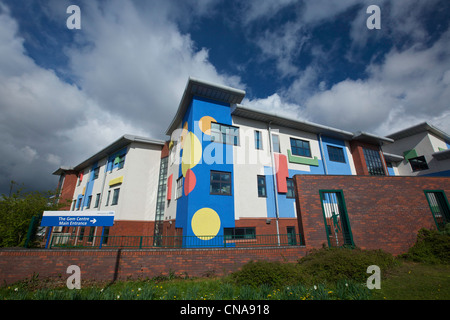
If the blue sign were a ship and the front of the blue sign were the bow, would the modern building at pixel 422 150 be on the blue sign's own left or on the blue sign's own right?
on the blue sign's own left

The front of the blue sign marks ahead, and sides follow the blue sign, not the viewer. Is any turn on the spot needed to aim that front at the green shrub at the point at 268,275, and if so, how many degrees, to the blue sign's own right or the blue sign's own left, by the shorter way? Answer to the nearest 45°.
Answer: approximately 45° to the blue sign's own left

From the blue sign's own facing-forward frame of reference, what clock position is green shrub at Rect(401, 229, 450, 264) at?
The green shrub is roughly at 10 o'clock from the blue sign.

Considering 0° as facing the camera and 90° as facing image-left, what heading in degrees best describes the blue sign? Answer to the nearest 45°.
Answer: approximately 0°

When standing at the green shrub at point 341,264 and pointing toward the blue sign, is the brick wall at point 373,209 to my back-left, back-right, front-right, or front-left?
back-right

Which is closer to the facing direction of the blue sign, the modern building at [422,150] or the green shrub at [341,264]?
the green shrub

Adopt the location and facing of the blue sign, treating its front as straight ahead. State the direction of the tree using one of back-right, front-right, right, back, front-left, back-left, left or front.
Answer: back-right

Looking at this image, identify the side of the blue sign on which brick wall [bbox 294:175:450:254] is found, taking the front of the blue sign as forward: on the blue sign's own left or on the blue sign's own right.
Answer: on the blue sign's own left

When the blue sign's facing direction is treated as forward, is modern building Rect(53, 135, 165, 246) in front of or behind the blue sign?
behind
